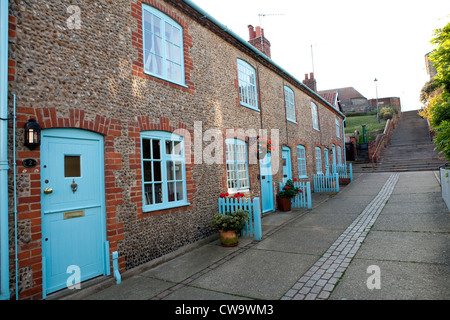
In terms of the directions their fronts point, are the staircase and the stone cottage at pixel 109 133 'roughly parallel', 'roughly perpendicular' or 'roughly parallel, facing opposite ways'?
roughly perpendicular

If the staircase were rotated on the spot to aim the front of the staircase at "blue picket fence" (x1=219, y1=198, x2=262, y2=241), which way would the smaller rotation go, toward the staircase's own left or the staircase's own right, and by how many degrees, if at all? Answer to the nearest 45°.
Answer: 0° — it already faces it

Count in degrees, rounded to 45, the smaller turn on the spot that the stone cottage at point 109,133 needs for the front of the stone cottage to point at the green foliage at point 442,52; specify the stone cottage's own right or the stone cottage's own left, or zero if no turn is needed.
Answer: approximately 45° to the stone cottage's own left

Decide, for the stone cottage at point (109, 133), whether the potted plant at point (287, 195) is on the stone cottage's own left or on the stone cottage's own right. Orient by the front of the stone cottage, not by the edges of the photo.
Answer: on the stone cottage's own left

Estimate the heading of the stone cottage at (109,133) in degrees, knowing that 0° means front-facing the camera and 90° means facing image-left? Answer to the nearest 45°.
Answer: approximately 315°

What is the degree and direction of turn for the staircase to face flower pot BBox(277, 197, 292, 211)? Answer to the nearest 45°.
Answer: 0° — it already faces it

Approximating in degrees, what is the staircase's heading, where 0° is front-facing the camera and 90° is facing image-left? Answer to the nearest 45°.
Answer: approximately 0°

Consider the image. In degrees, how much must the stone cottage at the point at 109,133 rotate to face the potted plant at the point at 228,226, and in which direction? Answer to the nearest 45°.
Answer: approximately 90° to its left
